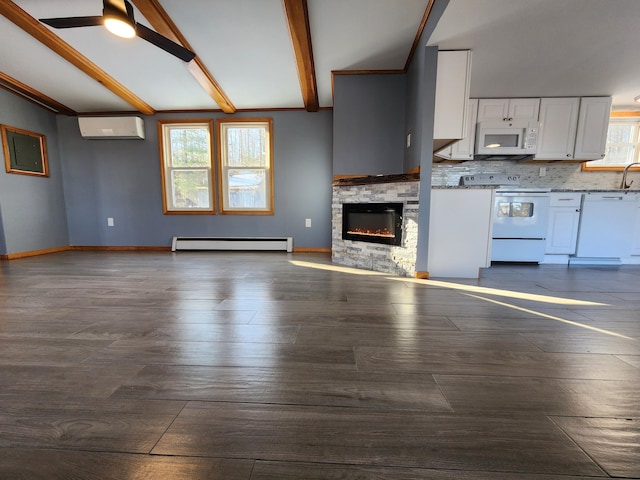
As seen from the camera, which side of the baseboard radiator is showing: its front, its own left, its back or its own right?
front

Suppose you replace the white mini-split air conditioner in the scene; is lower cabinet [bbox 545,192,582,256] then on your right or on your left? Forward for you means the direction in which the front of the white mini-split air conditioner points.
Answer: on your left

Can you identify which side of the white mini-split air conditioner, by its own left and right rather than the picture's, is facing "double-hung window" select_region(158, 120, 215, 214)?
left

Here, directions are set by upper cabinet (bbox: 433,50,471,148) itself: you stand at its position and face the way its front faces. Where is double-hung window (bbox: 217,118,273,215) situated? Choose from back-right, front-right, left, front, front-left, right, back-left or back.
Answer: back

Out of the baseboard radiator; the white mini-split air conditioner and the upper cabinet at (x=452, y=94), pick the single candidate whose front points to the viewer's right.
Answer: the upper cabinet

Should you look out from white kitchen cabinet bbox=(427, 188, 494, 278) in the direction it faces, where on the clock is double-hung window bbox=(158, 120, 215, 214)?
The double-hung window is roughly at 6 o'clock from the white kitchen cabinet.

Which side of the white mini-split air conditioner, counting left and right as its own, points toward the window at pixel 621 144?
left

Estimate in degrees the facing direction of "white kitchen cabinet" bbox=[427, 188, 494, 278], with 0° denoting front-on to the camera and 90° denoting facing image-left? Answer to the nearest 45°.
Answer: approximately 270°

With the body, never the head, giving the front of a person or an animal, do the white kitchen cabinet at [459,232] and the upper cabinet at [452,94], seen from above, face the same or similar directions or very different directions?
same or similar directions

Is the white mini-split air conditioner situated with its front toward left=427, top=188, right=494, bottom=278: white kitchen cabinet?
no

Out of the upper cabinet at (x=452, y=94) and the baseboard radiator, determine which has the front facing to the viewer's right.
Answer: the upper cabinet

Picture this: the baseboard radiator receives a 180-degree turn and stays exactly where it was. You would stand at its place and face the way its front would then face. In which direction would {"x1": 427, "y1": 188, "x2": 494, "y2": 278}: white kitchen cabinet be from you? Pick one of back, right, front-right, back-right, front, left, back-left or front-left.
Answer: back-right

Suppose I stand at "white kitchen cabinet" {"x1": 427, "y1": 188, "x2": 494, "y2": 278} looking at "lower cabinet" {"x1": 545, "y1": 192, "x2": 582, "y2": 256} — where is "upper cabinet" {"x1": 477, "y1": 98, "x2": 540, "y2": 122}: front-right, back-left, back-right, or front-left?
front-left

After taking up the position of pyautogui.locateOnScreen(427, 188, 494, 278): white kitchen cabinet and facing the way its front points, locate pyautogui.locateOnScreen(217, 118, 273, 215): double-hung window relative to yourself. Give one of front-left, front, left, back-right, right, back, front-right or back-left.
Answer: back

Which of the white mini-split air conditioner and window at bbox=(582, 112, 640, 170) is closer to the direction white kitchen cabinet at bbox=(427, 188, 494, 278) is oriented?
the window

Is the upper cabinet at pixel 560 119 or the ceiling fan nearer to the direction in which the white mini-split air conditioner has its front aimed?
the ceiling fan

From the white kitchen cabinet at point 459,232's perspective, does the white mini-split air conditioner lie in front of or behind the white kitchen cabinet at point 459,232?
behind

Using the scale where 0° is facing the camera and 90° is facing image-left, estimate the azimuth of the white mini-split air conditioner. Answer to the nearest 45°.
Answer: approximately 45°

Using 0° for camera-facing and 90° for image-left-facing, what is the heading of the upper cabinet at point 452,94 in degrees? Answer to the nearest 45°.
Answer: approximately 270°
